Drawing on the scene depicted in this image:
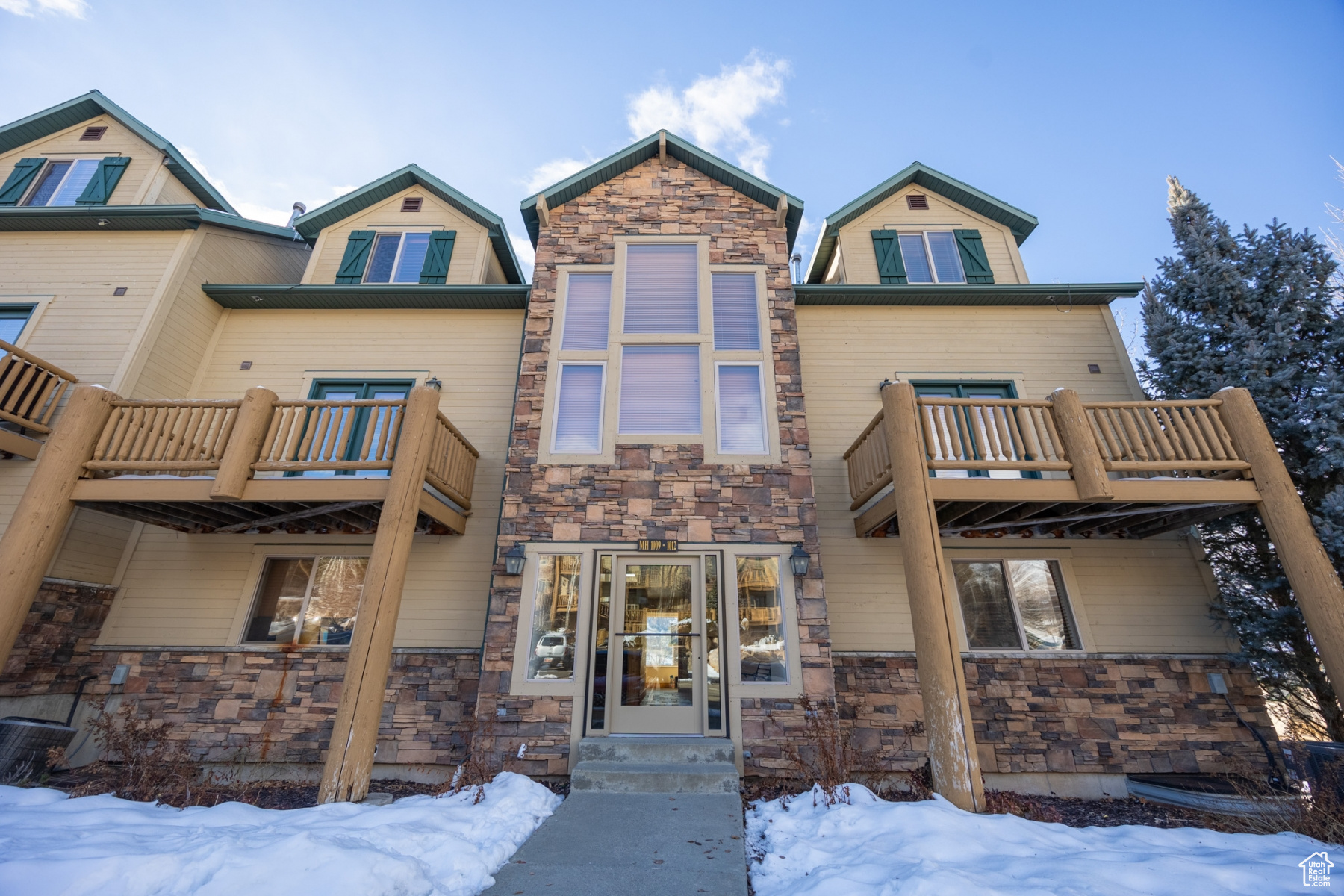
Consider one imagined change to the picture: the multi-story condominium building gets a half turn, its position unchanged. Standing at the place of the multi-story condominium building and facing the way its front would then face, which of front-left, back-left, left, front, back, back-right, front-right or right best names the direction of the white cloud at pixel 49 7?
left

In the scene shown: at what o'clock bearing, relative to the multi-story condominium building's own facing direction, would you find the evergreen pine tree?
The evergreen pine tree is roughly at 9 o'clock from the multi-story condominium building.

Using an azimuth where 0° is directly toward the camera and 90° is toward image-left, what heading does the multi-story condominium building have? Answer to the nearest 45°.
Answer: approximately 0°
